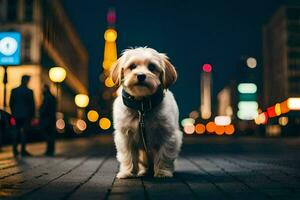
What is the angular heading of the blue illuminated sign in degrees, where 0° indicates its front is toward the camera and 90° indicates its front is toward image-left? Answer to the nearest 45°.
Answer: approximately 0°

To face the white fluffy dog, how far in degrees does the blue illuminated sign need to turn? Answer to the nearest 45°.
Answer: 0° — it already faces it

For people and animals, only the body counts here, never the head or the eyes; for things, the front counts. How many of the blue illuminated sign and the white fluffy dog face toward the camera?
2
